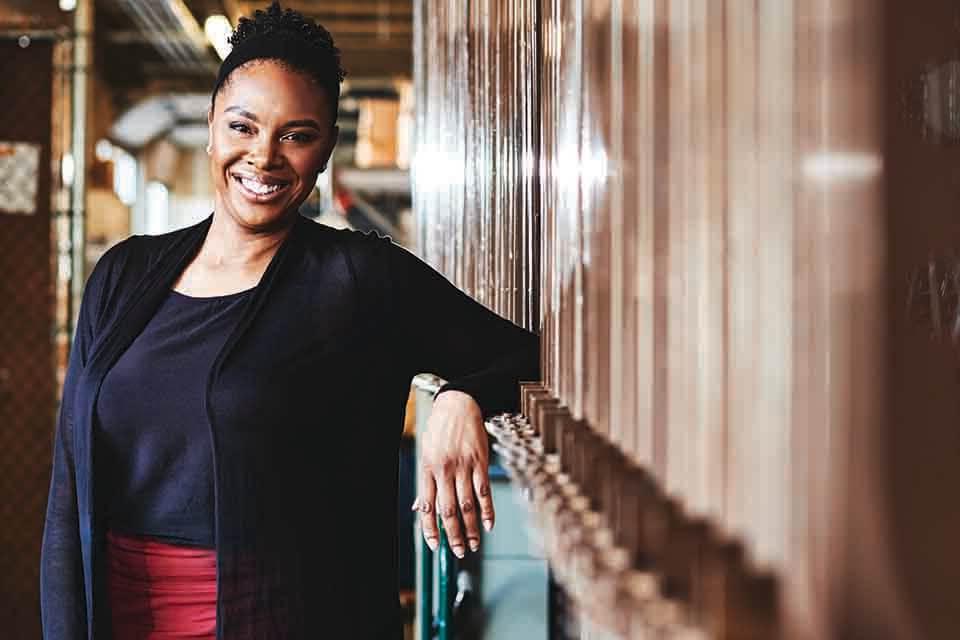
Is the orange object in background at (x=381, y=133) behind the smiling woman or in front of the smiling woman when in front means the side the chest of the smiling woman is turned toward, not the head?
behind

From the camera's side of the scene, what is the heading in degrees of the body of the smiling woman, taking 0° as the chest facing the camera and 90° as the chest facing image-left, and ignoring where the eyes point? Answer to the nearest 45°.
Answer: approximately 45°

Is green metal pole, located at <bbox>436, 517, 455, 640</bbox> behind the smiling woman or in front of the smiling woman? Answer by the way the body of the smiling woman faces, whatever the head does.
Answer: behind

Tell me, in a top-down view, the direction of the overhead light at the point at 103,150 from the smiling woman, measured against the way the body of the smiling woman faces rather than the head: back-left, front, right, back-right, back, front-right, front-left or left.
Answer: back-right

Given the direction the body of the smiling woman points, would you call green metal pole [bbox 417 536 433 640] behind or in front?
behind
